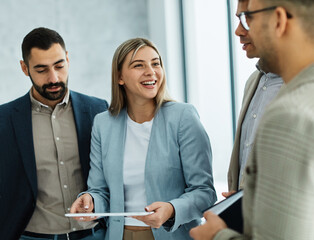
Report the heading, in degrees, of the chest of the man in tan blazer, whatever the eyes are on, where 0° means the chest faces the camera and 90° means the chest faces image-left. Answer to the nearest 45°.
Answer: approximately 135°

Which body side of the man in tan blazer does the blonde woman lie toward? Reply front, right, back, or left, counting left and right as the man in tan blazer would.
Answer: front

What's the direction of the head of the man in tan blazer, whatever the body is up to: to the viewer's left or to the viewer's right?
to the viewer's left

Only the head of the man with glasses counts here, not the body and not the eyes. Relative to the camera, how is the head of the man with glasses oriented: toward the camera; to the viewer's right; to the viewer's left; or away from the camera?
to the viewer's left
